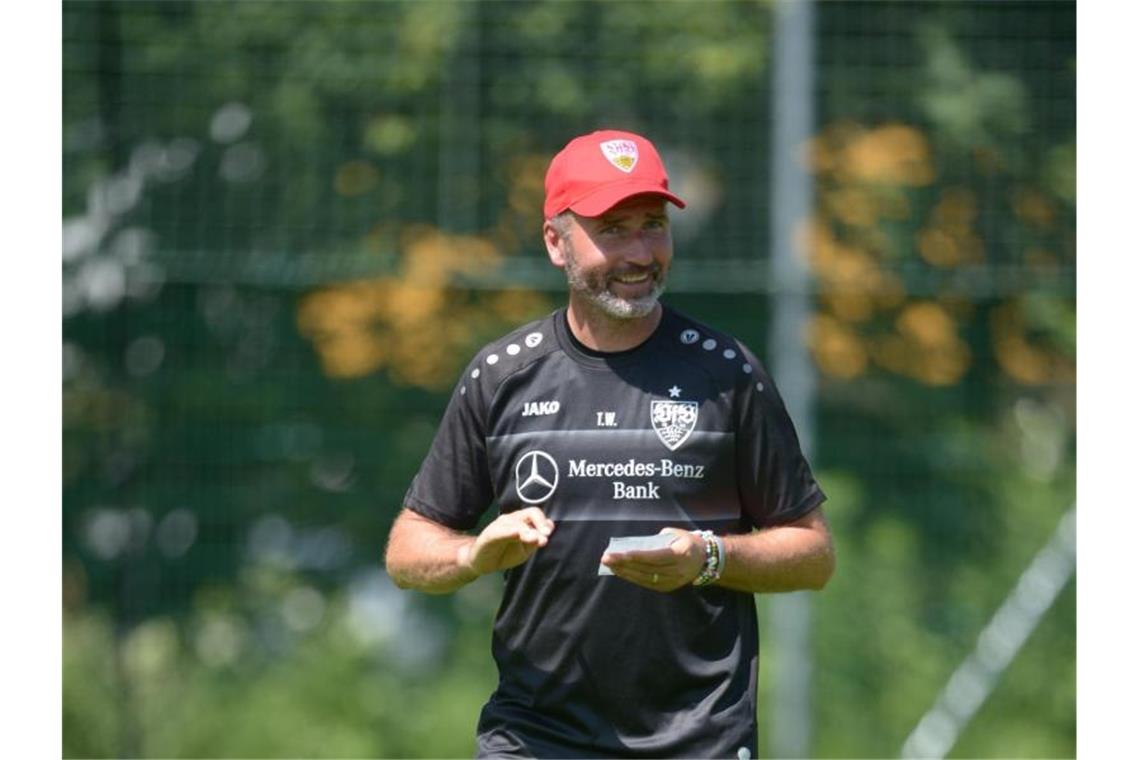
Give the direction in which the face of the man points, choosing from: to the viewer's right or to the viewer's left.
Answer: to the viewer's right

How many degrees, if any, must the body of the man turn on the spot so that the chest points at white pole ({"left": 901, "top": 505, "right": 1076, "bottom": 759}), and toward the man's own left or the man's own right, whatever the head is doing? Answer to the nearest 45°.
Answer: approximately 135° to the man's own left

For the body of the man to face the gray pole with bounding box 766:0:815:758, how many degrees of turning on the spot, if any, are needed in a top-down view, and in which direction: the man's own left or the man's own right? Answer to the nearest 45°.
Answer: approximately 180°

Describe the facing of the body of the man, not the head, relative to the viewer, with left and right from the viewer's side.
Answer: facing the viewer
